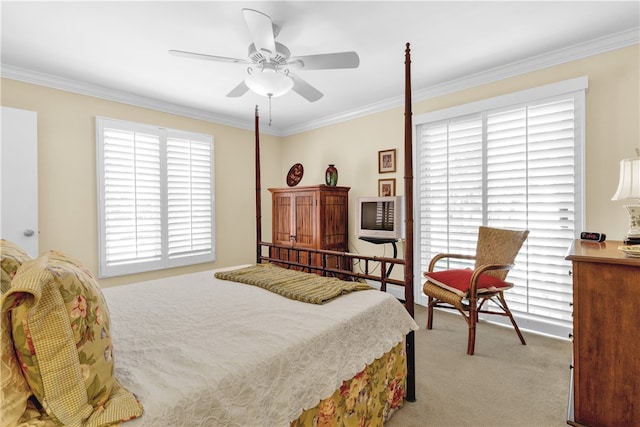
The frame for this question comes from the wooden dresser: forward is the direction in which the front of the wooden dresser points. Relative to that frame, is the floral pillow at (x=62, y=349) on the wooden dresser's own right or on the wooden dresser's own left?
on the wooden dresser's own left

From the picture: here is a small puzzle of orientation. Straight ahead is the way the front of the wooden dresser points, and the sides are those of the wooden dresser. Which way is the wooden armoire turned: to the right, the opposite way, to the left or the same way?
to the left

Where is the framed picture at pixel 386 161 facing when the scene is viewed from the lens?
facing the viewer and to the left of the viewer

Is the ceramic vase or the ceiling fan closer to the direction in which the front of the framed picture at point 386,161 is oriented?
the ceiling fan

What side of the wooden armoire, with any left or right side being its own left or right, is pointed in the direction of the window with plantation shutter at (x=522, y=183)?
left

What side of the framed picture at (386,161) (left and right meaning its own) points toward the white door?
front

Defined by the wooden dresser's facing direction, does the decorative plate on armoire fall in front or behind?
in front

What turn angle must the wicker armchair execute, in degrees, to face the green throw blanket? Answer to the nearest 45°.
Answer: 0° — it already faces it

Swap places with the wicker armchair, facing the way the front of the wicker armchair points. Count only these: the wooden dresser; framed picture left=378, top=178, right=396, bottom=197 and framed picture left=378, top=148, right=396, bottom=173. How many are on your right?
2

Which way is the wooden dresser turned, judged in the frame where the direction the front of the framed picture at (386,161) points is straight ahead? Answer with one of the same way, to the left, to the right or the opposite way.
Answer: to the right

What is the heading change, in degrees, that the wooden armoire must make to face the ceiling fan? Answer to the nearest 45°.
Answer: approximately 45° to its left

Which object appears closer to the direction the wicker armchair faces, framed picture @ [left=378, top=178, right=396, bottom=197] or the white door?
the white door

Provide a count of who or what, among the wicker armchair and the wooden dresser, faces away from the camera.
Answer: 0

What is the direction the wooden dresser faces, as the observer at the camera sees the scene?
facing to the left of the viewer

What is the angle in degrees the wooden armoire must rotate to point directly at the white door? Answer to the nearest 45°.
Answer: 0° — it already faces it

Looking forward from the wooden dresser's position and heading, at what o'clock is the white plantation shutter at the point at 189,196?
The white plantation shutter is roughly at 12 o'clock from the wooden dresser.
